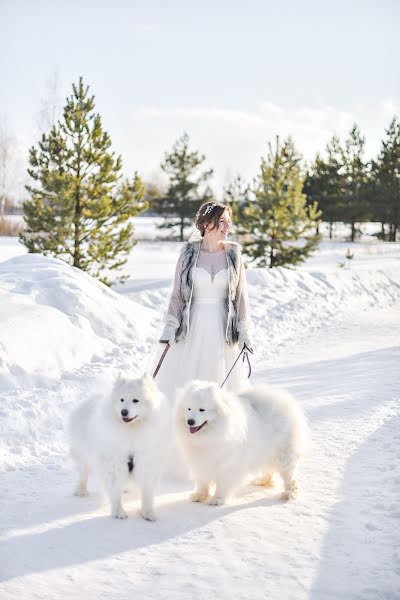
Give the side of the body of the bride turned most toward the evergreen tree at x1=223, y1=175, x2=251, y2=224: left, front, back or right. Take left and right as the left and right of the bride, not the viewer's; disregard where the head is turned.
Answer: back

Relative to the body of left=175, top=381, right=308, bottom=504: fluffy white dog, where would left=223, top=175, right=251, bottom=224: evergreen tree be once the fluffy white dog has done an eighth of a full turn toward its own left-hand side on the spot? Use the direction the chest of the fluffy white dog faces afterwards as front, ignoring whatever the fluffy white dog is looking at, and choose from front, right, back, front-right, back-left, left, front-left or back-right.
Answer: back

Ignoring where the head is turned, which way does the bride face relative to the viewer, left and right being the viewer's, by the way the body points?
facing the viewer

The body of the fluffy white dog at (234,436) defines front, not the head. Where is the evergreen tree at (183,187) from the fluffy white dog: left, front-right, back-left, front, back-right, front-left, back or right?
back-right

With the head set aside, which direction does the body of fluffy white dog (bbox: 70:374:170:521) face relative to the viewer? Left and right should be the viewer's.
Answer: facing the viewer and to the right of the viewer

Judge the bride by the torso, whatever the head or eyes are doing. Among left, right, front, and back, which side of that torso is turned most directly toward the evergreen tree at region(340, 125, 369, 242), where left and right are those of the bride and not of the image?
back

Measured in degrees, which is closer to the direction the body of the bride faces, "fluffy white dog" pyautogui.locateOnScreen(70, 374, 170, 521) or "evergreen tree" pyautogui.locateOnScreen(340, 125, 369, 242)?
the fluffy white dog

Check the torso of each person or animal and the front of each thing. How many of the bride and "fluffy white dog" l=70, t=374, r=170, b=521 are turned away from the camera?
0

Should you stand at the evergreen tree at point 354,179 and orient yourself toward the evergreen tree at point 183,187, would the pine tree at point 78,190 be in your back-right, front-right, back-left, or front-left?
front-left

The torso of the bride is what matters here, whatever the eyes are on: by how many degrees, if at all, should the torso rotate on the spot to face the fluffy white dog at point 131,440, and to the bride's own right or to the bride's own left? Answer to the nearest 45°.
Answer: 0° — they already face it

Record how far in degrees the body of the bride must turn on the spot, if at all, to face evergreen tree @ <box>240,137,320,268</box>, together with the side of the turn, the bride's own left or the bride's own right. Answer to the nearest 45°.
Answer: approximately 180°

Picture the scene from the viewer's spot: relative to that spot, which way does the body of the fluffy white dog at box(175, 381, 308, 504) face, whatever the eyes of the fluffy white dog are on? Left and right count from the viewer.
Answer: facing the viewer and to the left of the viewer
